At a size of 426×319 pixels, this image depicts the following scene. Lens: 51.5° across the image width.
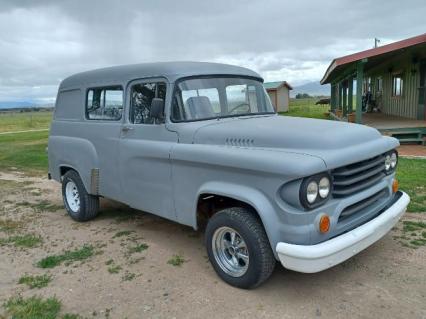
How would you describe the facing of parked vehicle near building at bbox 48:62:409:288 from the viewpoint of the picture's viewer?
facing the viewer and to the right of the viewer
